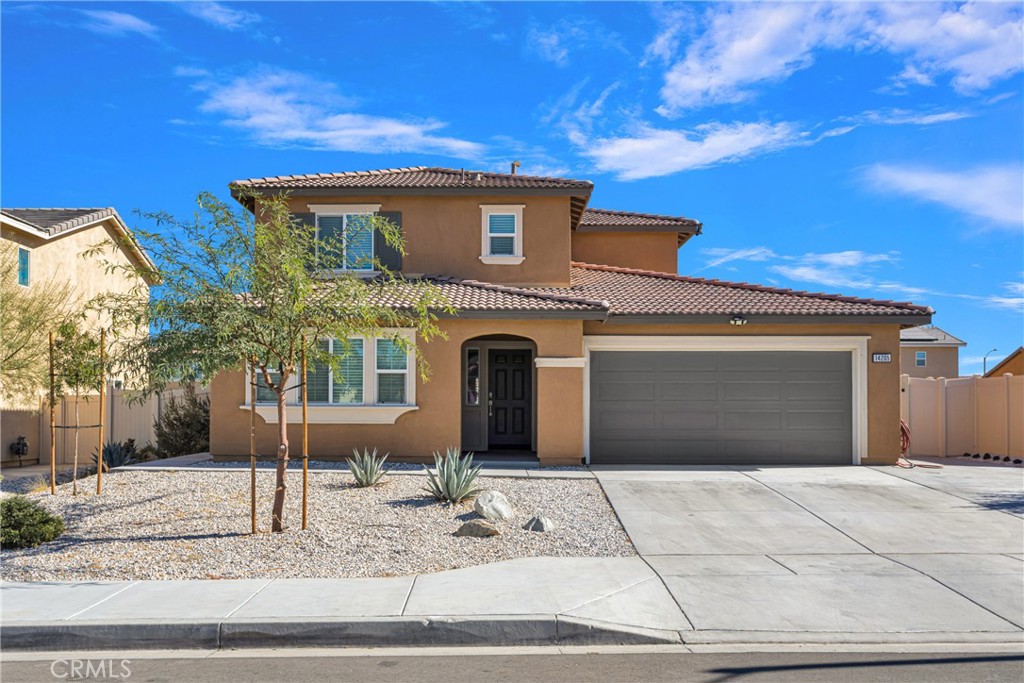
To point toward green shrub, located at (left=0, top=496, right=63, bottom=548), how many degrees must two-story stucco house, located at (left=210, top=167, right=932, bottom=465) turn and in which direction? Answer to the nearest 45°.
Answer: approximately 45° to its right

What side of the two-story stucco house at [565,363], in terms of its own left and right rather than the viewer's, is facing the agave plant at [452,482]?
front

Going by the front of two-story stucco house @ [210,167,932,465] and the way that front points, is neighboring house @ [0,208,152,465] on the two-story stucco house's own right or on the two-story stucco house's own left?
on the two-story stucco house's own right

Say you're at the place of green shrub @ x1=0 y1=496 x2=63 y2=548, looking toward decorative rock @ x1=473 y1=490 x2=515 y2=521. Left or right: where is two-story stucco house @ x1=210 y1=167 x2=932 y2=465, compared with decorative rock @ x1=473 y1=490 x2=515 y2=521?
left

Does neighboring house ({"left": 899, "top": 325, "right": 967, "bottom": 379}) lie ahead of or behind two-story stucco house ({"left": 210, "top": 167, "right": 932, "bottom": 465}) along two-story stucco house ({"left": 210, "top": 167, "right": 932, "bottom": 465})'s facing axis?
behind

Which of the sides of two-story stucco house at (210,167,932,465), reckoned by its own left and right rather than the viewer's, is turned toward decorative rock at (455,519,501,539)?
front

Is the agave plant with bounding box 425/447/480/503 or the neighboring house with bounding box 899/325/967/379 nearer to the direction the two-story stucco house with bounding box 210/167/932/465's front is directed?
the agave plant

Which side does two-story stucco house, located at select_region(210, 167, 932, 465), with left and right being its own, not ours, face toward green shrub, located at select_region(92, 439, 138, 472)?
right

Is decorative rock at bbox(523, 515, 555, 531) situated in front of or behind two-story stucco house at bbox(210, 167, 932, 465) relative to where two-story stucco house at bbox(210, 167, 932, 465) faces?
in front

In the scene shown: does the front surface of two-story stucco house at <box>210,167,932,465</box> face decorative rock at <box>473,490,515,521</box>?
yes

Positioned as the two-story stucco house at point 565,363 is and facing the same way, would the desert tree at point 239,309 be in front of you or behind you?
in front

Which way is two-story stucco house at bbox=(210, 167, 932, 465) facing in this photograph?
toward the camera
